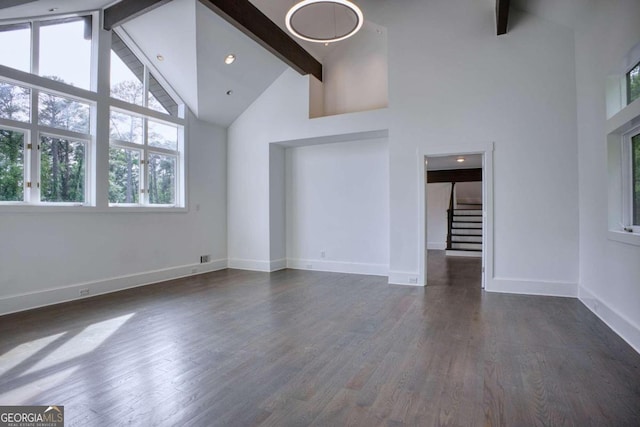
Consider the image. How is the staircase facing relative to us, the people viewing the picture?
facing the viewer

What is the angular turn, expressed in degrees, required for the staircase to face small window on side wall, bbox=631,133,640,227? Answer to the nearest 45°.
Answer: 0° — it already faces it

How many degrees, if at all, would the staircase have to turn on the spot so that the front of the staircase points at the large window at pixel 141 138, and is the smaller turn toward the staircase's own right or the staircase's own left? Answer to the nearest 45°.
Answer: approximately 45° to the staircase's own right

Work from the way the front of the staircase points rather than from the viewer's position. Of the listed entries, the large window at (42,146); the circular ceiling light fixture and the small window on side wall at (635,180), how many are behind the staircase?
0

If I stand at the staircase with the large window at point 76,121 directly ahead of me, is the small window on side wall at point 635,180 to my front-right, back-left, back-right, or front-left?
front-left

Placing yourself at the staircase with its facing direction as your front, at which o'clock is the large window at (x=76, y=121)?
The large window is roughly at 1 o'clock from the staircase.

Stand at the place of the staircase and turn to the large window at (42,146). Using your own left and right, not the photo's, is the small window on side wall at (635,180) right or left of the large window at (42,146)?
left

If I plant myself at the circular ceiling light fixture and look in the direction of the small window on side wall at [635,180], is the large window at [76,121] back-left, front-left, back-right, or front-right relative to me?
back-right

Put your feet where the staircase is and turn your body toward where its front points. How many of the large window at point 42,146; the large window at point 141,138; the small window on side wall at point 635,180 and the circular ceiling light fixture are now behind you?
0

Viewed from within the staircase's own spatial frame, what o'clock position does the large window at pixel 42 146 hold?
The large window is roughly at 1 o'clock from the staircase.

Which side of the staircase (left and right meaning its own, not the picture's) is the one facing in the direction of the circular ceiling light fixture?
front
